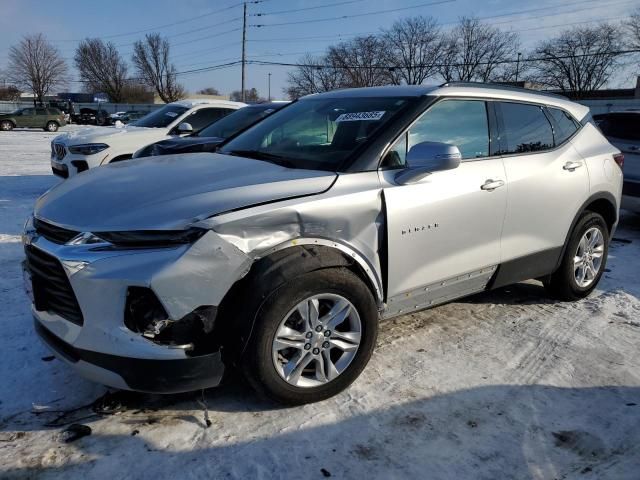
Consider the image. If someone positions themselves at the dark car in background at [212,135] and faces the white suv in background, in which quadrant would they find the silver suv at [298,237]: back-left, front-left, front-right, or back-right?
back-left

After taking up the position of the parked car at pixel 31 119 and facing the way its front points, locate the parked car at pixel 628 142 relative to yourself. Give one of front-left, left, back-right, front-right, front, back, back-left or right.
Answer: left

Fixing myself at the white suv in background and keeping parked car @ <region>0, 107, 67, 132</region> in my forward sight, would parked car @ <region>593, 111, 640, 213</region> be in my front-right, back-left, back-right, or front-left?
back-right

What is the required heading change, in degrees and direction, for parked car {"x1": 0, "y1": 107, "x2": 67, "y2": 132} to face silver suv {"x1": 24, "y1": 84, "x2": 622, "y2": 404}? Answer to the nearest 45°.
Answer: approximately 90° to its left

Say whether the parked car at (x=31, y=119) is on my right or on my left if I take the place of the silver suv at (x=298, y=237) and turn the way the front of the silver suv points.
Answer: on my right

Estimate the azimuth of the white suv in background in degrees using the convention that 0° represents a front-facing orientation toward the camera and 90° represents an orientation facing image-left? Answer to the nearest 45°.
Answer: approximately 45°

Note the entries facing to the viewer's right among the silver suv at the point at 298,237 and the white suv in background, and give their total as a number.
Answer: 0

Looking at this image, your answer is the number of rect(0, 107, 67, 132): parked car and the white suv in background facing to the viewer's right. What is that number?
0

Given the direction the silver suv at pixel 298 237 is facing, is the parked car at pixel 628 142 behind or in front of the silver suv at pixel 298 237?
behind

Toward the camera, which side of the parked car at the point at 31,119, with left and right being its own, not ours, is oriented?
left
